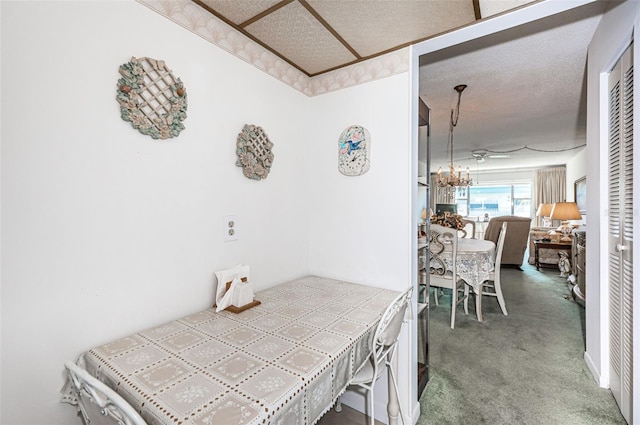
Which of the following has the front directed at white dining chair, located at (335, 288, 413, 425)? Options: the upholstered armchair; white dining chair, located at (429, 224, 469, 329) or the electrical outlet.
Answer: the electrical outlet

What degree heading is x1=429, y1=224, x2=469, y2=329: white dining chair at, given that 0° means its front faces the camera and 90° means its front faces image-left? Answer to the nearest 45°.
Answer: approximately 225°

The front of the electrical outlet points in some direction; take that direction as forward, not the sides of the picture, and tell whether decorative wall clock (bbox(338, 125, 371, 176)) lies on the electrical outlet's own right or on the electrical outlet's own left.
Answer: on the electrical outlet's own left

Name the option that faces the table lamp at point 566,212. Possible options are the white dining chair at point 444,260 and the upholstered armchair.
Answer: the white dining chair

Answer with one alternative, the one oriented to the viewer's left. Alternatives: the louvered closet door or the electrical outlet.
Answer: the louvered closet door

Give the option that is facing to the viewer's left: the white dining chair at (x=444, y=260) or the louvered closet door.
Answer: the louvered closet door

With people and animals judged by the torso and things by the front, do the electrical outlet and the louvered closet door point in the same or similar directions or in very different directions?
very different directions

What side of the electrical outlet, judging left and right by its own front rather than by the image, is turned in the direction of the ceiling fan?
left

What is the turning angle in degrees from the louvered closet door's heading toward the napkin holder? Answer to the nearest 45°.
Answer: approximately 45° to its left

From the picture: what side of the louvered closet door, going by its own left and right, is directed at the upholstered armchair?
right

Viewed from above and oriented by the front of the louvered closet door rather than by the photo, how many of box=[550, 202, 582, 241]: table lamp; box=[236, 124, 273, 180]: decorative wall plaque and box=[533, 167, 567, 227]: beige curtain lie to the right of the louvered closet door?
2

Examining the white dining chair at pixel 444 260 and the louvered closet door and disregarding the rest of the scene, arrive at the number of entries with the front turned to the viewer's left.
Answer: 1

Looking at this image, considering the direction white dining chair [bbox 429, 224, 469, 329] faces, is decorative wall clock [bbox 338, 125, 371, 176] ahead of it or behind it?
behind

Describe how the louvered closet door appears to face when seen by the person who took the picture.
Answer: facing to the left of the viewer
